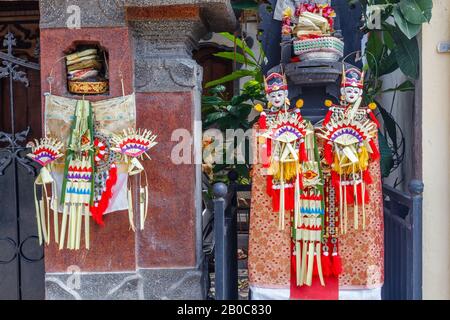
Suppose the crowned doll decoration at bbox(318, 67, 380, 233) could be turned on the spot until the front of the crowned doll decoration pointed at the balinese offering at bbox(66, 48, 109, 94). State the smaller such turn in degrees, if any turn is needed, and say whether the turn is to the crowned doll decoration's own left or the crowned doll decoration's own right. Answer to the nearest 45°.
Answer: approximately 90° to the crowned doll decoration's own right

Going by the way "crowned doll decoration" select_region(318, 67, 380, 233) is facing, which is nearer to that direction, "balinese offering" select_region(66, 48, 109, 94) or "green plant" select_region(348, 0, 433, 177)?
the balinese offering

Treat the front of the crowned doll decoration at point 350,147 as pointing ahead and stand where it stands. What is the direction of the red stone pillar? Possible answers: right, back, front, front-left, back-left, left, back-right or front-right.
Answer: right

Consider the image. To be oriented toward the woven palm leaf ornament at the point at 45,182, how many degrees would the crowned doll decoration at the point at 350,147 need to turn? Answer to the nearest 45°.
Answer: approximately 90° to its right

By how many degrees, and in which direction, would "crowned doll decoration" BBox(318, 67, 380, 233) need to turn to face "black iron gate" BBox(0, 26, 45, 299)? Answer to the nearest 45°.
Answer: approximately 90° to its right

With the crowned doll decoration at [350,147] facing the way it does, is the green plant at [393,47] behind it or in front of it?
behind

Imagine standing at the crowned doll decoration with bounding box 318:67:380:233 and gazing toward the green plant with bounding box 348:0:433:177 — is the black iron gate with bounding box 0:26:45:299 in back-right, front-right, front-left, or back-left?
back-left

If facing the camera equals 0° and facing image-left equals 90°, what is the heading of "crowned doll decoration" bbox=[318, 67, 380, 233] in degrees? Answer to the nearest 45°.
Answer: approximately 0°
